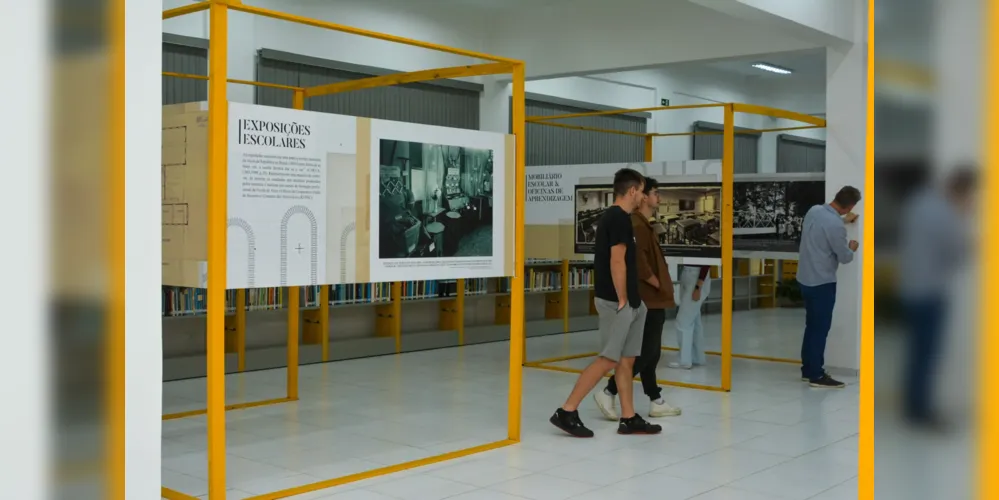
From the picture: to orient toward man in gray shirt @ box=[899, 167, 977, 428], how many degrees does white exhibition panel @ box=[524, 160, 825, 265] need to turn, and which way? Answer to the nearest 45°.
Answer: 0° — it already faces them

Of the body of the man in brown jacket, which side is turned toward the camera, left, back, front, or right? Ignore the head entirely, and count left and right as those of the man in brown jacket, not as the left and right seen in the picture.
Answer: right

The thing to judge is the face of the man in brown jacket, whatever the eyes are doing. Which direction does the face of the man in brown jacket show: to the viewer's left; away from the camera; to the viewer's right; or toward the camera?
to the viewer's right

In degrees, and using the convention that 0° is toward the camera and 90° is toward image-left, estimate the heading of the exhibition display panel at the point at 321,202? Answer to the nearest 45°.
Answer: approximately 315°

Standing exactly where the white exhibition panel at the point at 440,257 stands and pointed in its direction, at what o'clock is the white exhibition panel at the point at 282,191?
the white exhibition panel at the point at 282,191 is roughly at 3 o'clock from the white exhibition panel at the point at 440,257.

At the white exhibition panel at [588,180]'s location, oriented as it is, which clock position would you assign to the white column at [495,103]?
The white column is roughly at 5 o'clock from the white exhibition panel.

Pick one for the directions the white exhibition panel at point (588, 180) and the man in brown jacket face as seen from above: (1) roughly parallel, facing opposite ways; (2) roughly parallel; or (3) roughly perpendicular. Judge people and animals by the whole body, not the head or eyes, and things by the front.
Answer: roughly perpendicular
